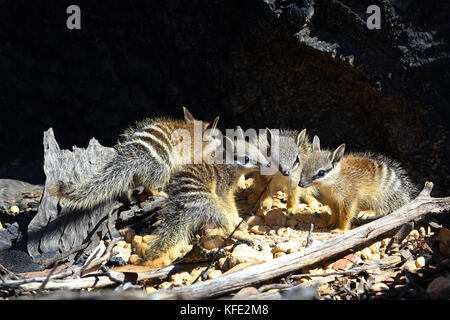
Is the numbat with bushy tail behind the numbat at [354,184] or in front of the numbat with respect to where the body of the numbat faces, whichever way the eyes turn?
in front

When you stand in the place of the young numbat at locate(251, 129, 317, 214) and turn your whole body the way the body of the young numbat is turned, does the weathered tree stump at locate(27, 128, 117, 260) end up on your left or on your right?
on your right

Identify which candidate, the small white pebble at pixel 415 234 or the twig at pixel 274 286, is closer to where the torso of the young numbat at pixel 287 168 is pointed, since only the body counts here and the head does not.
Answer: the twig

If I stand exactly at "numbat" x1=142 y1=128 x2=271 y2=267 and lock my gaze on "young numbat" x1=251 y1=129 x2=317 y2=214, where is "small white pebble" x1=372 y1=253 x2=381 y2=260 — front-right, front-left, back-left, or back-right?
front-right

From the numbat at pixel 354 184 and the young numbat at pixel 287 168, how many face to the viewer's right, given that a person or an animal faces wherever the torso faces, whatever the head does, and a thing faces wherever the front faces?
0

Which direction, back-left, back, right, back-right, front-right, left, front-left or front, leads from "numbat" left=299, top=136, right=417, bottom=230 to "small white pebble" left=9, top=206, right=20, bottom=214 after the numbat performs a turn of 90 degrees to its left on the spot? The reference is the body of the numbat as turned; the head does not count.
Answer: back-right

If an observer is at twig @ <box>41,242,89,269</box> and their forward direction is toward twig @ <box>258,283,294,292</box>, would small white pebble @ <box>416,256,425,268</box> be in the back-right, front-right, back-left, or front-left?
front-left

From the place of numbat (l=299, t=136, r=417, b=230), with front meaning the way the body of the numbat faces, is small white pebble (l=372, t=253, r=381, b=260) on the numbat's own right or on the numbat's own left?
on the numbat's own left

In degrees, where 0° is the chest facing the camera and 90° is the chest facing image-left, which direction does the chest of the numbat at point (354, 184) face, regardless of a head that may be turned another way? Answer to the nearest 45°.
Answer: approximately 45°

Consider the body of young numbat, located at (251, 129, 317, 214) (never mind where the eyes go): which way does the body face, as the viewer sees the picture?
toward the camera

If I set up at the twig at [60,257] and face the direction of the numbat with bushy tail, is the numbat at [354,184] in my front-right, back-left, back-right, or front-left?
front-right

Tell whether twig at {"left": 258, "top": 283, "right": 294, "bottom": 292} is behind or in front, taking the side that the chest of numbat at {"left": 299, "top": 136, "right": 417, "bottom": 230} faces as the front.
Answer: in front

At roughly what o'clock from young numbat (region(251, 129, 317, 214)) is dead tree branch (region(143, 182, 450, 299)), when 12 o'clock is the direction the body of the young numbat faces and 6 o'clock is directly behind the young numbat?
The dead tree branch is roughly at 12 o'clock from the young numbat.
